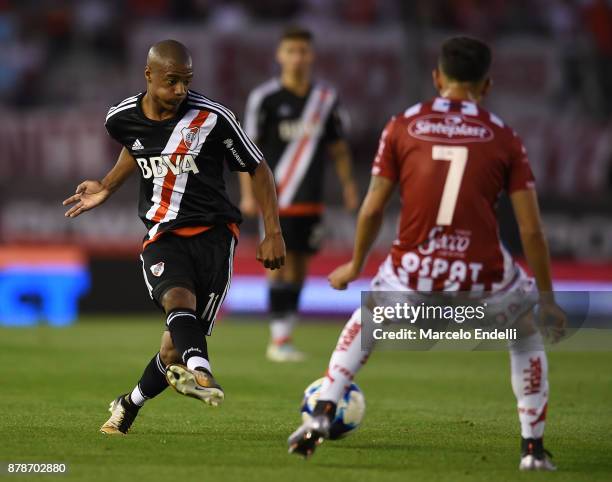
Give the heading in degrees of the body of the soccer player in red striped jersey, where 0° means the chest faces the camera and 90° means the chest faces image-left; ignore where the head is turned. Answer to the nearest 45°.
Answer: approximately 180°

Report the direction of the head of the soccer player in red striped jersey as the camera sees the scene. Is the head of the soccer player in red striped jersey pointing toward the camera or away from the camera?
away from the camera

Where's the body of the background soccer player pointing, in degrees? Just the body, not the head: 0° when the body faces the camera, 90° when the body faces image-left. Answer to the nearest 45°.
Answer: approximately 0°

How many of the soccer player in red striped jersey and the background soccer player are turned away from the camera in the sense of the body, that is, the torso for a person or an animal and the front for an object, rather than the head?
1

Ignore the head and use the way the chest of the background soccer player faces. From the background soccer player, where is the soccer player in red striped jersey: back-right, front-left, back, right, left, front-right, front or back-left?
front

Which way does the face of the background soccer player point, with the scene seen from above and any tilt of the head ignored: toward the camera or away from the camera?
toward the camera

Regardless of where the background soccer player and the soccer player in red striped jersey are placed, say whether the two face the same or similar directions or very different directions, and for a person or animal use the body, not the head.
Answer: very different directions

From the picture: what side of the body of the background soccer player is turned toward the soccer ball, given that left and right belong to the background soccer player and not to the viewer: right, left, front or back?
front

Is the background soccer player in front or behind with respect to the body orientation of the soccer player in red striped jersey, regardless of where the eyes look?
in front

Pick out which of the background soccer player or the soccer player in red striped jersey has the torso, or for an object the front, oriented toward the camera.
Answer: the background soccer player
